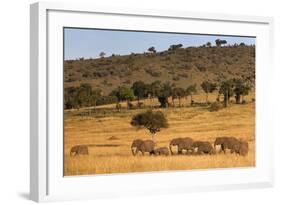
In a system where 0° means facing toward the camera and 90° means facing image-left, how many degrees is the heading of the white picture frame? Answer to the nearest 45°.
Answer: approximately 315°
